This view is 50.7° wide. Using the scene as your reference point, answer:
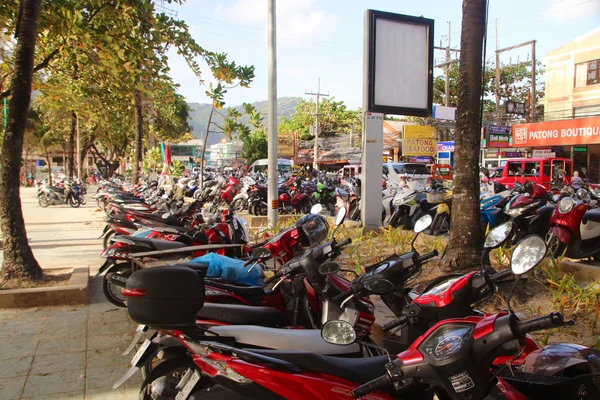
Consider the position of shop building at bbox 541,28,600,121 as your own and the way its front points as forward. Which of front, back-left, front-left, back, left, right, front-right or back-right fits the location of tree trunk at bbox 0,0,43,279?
front-left

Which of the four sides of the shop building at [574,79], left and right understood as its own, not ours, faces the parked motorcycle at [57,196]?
front

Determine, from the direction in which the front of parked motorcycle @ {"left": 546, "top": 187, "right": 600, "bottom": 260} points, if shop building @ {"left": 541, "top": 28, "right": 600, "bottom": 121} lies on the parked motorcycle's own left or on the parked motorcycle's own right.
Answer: on the parked motorcycle's own right

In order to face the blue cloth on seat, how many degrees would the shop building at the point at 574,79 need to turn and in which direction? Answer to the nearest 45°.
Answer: approximately 45° to its left

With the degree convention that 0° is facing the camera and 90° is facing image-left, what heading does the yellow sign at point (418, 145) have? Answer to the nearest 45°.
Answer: approximately 0°

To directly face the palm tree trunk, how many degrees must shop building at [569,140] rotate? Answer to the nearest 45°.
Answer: approximately 45° to its left
